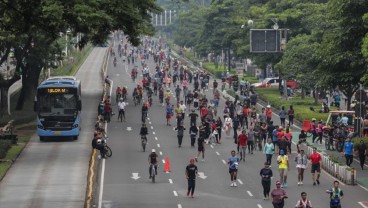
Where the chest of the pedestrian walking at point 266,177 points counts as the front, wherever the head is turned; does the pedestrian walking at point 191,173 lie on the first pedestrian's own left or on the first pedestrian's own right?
on the first pedestrian's own right

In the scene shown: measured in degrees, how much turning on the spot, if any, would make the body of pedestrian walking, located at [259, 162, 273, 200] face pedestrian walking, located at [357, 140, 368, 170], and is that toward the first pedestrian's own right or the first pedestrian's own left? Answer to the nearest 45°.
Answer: approximately 135° to the first pedestrian's own left

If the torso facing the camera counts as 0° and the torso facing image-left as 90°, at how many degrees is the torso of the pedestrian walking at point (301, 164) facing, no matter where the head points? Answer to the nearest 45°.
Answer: approximately 0°

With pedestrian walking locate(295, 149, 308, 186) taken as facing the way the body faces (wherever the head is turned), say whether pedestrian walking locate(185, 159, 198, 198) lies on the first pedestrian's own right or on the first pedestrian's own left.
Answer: on the first pedestrian's own right

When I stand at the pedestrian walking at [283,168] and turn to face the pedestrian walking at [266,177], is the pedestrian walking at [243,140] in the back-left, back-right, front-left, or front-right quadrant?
back-right
